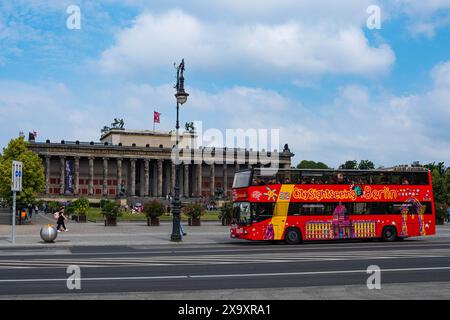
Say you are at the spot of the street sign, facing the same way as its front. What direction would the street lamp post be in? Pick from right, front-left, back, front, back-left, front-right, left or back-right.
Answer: left

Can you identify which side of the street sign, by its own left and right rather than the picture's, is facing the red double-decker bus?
left

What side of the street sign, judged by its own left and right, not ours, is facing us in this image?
front
